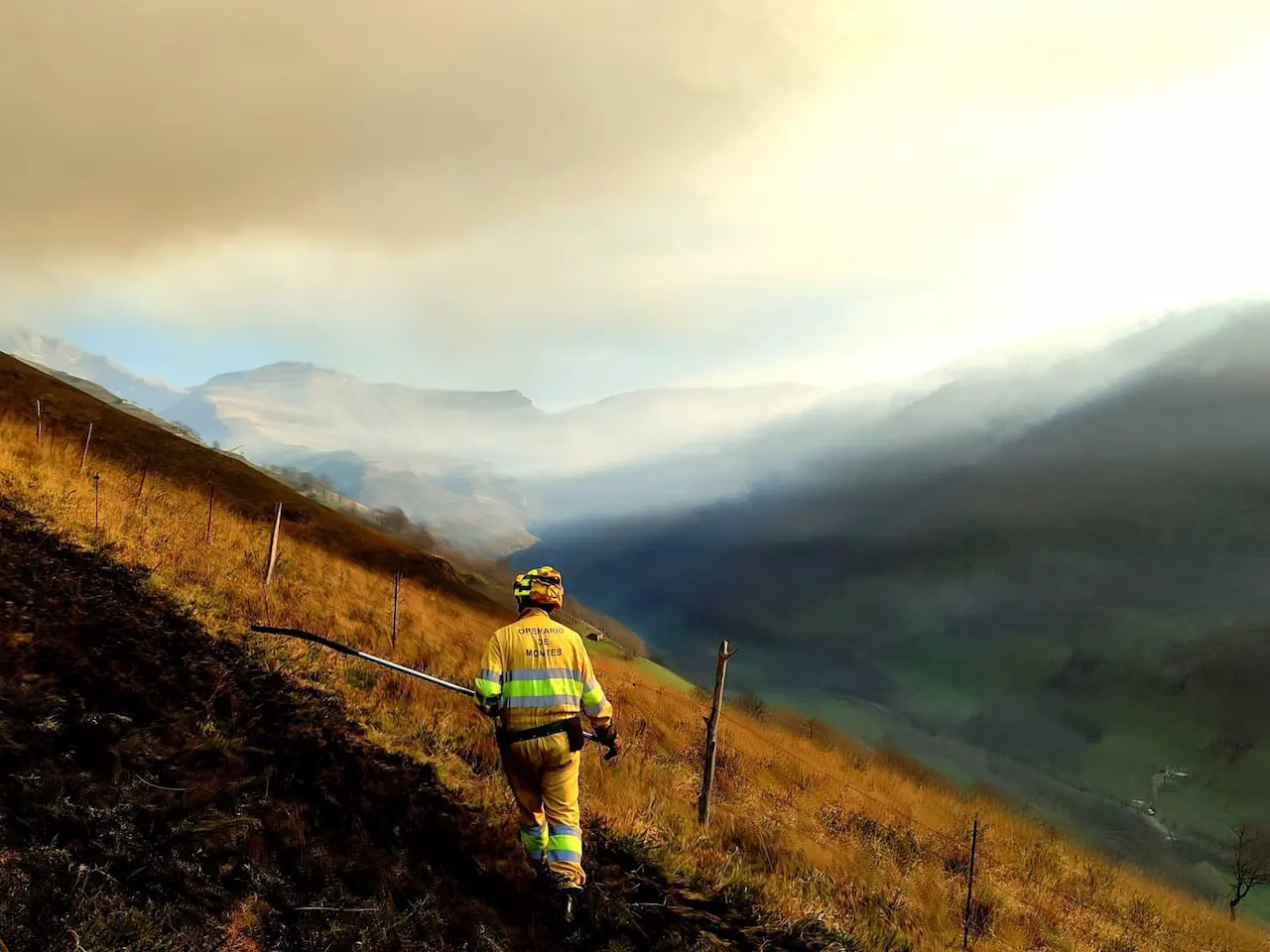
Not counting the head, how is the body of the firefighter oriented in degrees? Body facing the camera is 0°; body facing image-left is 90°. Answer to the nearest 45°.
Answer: approximately 180°
